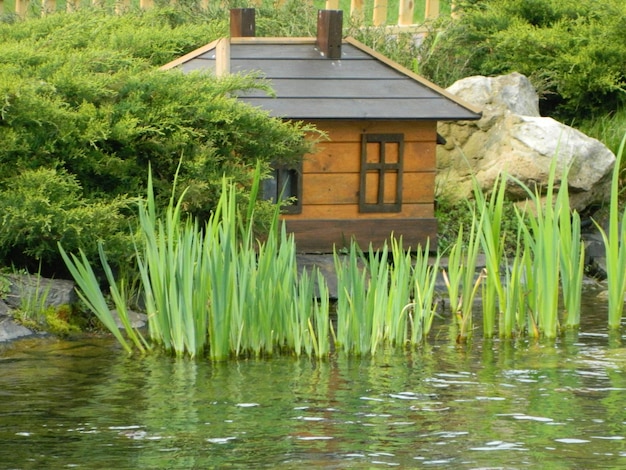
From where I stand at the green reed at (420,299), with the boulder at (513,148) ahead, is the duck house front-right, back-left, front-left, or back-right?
front-left

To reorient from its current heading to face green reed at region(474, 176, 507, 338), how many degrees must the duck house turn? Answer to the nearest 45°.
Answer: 0° — it already faces it

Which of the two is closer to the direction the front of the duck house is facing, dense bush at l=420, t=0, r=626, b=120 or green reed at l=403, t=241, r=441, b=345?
the green reed

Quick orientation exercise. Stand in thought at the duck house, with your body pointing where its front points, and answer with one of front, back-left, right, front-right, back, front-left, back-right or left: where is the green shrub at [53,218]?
front-right

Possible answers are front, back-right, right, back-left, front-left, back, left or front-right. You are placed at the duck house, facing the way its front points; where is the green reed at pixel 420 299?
front

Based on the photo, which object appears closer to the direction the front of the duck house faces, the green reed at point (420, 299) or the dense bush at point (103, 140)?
the green reed

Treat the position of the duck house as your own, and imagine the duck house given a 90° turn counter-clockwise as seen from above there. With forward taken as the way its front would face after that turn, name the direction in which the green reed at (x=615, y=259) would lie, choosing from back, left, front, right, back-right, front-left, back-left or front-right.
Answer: front-right

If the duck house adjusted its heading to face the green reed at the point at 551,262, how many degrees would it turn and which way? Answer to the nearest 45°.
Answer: approximately 45° to its left

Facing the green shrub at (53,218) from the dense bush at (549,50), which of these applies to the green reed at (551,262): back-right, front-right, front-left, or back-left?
front-left

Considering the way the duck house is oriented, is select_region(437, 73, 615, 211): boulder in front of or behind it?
behind

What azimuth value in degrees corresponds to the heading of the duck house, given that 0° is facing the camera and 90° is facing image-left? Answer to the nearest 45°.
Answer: approximately 0°

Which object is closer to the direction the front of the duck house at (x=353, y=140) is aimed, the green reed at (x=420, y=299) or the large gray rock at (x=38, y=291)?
the green reed

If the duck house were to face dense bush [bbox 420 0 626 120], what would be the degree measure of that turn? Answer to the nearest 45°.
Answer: approximately 135° to its left
